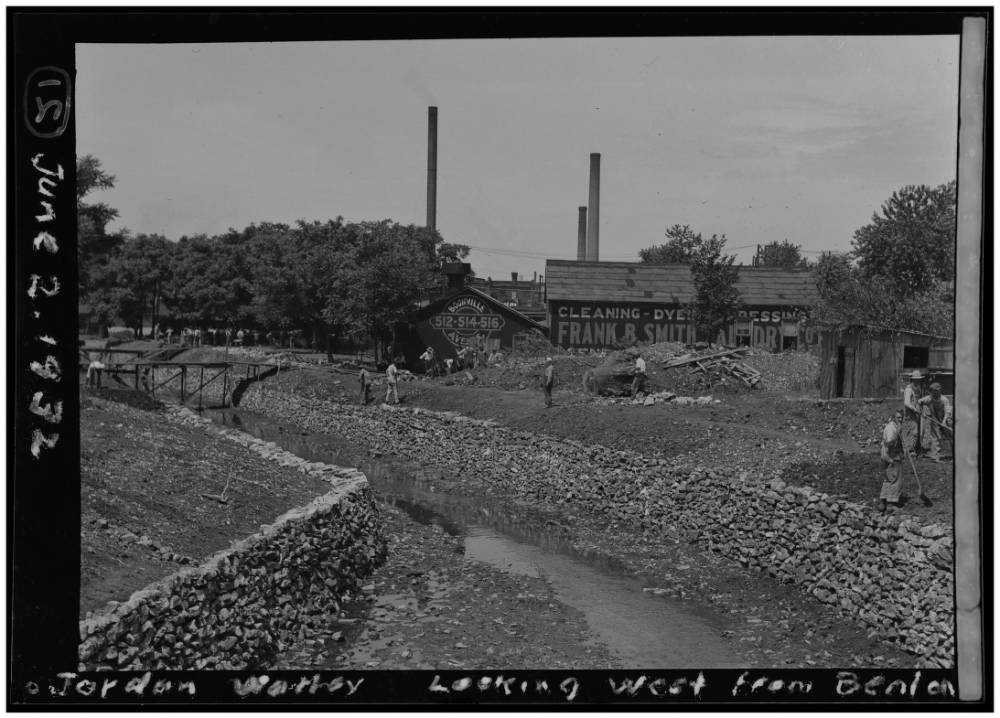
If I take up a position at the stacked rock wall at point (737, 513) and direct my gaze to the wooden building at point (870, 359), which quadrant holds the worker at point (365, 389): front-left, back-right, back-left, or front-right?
front-left

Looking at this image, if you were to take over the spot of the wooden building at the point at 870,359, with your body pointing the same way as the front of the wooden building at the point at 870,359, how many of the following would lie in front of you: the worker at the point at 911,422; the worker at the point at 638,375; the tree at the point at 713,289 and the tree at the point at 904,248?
1

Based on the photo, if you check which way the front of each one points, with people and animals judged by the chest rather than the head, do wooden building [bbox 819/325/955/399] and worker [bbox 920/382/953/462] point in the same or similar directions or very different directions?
same or similar directions

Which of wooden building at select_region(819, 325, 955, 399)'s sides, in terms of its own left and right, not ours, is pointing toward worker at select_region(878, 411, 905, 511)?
front

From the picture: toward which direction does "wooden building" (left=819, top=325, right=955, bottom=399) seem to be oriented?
toward the camera

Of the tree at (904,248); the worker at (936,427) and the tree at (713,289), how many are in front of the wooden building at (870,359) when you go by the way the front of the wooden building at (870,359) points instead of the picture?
1

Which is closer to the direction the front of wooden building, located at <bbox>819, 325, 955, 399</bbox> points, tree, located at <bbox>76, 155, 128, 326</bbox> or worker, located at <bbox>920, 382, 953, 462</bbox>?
the worker

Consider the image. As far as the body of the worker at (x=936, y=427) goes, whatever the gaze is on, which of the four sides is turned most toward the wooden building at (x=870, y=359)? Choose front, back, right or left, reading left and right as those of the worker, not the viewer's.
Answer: back

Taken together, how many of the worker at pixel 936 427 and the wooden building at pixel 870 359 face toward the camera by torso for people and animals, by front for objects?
2
